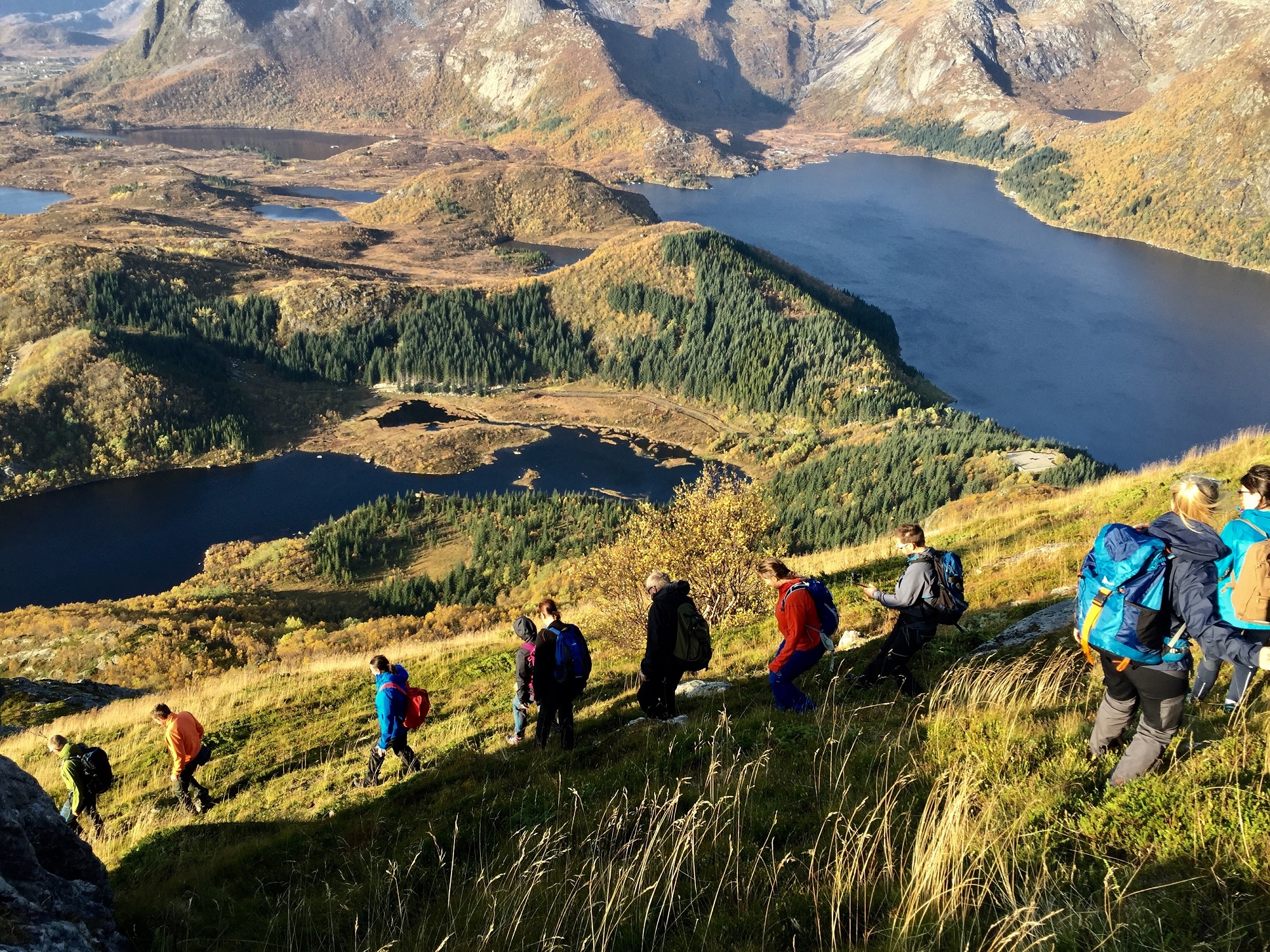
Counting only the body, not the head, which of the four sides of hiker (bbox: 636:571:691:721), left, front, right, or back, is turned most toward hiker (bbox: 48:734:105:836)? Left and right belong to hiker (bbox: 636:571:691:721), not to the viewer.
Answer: front

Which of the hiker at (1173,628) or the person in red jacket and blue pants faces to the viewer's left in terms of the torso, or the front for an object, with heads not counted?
the person in red jacket and blue pants

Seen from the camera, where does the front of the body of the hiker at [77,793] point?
to the viewer's left

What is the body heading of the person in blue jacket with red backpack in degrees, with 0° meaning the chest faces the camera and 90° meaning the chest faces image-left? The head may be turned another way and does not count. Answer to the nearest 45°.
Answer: approximately 90°

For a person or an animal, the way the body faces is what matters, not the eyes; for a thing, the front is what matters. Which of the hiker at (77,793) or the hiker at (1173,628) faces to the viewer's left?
the hiker at (77,793)

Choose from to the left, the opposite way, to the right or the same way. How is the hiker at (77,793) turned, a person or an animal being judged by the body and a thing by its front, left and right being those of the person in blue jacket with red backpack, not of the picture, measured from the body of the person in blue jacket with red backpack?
the same way

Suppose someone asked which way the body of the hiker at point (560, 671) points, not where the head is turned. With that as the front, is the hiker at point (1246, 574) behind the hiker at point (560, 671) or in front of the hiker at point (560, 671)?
behind

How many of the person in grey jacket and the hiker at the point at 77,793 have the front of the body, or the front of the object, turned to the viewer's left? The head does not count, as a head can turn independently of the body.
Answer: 2

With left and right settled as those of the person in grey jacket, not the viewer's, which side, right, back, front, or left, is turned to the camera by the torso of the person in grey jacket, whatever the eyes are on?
left

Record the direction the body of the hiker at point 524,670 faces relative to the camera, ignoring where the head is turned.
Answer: to the viewer's left

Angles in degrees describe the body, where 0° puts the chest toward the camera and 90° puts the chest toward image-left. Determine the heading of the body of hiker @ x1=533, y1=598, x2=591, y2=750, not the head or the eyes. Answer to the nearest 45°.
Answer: approximately 135°

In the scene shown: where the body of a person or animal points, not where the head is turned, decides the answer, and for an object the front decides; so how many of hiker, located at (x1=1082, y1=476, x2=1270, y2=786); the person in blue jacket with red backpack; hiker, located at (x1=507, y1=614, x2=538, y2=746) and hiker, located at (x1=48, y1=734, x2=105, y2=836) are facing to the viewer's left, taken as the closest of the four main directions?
3

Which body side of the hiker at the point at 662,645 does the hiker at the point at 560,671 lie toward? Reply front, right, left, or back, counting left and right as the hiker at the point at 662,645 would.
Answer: front

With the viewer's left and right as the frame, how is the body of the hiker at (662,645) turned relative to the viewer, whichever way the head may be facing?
facing to the left of the viewer
